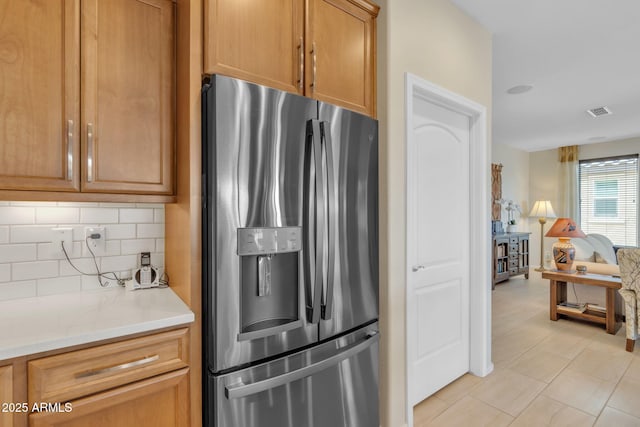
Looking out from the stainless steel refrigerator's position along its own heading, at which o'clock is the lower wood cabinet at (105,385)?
The lower wood cabinet is roughly at 4 o'clock from the stainless steel refrigerator.

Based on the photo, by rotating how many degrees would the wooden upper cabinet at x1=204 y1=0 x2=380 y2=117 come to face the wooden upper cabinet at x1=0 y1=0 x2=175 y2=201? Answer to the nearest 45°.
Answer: approximately 135° to its right

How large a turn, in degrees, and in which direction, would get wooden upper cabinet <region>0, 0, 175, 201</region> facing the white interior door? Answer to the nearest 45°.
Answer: approximately 90° to its left

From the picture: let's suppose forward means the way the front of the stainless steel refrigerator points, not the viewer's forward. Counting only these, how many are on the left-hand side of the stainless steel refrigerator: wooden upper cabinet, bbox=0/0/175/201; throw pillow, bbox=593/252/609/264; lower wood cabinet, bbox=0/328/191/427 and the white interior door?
2

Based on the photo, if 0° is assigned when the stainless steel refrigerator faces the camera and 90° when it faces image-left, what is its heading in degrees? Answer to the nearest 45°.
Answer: approximately 315°

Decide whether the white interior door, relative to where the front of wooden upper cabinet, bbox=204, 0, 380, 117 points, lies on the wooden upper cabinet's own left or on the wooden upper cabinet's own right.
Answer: on the wooden upper cabinet's own left

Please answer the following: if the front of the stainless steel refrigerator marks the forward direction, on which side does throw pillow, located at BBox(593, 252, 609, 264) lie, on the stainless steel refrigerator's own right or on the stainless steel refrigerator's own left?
on the stainless steel refrigerator's own left
